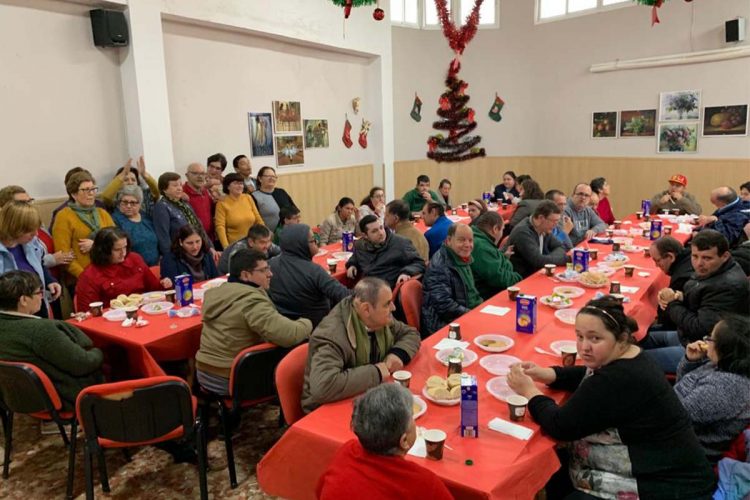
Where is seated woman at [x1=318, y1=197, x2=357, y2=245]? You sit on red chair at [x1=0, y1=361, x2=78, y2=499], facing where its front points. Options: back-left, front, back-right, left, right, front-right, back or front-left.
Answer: front

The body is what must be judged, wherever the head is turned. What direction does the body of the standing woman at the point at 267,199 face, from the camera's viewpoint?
toward the camera

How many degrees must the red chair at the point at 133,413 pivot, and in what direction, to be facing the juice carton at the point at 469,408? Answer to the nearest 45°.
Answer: approximately 135° to its right

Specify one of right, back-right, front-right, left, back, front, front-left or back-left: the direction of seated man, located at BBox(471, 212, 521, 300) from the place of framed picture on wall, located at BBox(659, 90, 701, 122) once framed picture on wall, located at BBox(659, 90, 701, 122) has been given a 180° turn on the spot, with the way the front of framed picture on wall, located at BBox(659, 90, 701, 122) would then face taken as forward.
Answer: back

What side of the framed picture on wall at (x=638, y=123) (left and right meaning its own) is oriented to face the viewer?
front

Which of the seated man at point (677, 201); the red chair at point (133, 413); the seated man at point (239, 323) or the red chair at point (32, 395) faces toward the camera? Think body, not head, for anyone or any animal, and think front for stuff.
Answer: the seated man at point (677, 201)

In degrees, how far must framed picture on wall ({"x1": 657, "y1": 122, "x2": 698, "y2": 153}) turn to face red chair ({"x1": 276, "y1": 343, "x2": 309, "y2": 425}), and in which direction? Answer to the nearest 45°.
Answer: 0° — it already faces it

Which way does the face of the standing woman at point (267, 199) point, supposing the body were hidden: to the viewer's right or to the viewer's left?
to the viewer's right

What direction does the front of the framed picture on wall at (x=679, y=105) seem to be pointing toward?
toward the camera

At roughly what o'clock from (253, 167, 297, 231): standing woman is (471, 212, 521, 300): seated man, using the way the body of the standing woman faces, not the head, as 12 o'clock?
The seated man is roughly at 11 o'clock from the standing woman.

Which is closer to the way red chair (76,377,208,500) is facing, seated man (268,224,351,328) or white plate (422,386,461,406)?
the seated man

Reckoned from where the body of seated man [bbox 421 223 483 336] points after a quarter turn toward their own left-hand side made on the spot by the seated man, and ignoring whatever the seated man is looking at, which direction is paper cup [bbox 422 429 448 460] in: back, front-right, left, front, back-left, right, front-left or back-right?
back-right

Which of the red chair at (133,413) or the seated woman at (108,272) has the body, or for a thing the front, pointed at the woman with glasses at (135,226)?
the red chair

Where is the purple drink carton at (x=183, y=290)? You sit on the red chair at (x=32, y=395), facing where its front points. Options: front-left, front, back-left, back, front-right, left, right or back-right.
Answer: front
